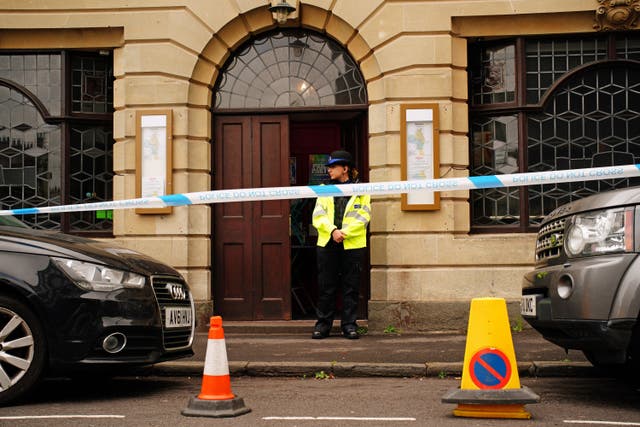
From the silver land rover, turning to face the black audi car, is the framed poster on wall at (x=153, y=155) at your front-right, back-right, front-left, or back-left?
front-right

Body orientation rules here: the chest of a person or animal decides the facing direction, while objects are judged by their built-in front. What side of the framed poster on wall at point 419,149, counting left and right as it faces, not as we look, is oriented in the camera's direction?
front

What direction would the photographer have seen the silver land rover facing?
facing the viewer and to the left of the viewer

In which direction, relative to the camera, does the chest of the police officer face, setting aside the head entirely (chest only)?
toward the camera

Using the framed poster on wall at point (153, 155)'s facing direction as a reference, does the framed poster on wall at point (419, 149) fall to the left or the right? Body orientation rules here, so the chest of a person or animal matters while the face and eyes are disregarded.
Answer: on its left

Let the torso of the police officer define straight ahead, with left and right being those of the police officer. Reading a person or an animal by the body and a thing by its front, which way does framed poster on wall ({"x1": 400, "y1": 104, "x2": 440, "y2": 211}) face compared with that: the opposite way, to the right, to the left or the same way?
the same way

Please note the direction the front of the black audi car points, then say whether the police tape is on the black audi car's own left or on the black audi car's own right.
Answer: on the black audi car's own left

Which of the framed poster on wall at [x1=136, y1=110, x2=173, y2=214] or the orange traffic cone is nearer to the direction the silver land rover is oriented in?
the orange traffic cone

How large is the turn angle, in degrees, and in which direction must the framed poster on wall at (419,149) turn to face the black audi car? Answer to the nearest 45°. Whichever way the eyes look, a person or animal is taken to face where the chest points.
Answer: approximately 45° to its right

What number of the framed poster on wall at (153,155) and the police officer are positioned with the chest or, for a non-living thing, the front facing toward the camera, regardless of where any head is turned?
2

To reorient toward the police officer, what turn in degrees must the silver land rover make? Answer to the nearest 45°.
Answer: approximately 90° to its right

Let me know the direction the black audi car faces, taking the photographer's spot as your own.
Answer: facing the viewer and to the right of the viewer
